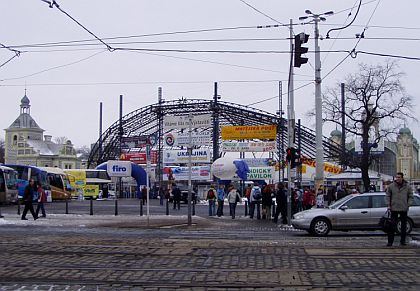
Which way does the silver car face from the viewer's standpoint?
to the viewer's left

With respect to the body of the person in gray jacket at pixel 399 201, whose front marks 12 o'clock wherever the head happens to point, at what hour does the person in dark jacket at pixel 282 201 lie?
the person in dark jacket at pixel 282 201 is roughly at 5 o'clock from the person in gray jacket at pixel 399 201.

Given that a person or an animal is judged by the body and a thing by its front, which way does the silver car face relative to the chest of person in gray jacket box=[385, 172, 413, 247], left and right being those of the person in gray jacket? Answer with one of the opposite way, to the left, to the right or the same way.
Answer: to the right

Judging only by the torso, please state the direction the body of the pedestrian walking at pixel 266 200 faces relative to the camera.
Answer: away from the camera

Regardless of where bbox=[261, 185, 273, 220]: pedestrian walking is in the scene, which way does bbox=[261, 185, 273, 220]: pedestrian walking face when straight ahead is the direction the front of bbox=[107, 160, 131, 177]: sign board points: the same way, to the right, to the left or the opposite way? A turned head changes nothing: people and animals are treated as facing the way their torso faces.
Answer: the opposite way

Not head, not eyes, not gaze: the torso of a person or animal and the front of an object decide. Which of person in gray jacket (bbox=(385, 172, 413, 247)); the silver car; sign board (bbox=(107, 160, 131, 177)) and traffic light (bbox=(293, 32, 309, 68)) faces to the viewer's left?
the silver car
